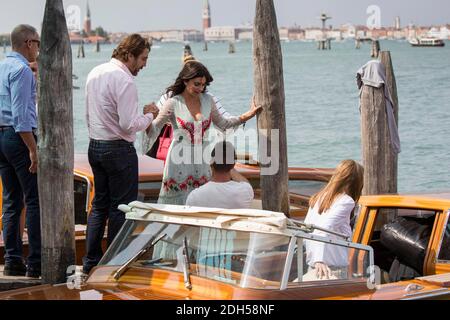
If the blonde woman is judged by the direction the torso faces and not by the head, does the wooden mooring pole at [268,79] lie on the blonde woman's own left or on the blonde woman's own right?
on the blonde woman's own left

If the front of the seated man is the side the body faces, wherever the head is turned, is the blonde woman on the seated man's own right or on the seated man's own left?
on the seated man's own right

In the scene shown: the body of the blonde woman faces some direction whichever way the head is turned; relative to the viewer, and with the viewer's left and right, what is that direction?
facing away from the viewer and to the right of the viewer

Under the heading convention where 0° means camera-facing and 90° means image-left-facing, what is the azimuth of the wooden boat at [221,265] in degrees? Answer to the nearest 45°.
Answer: approximately 45°

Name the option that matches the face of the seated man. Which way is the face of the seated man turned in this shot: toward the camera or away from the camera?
away from the camera

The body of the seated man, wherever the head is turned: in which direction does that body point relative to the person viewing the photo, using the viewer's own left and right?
facing away from the viewer
